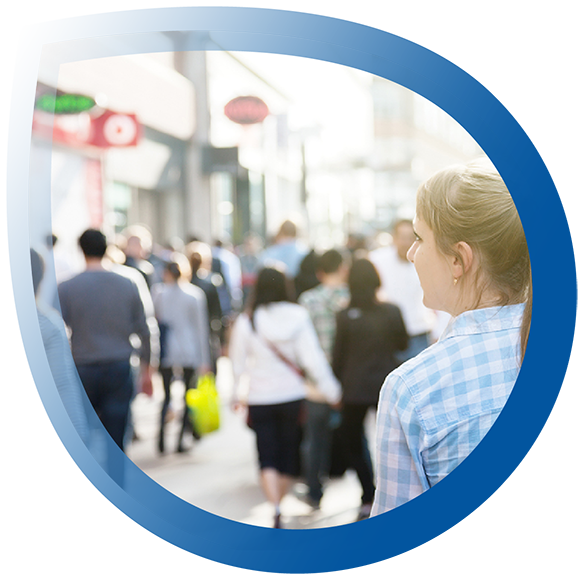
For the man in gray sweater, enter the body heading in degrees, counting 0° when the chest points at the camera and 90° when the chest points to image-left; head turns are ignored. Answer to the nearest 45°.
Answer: approximately 180°

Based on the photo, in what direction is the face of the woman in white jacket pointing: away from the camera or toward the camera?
away from the camera

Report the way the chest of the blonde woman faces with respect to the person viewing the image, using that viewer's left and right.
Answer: facing away from the viewer and to the left of the viewer

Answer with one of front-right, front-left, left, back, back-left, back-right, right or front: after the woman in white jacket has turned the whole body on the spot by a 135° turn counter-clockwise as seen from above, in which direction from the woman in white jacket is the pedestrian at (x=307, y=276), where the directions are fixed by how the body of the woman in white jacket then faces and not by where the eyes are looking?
back-right

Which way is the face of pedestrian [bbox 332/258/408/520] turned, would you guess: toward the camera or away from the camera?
away from the camera

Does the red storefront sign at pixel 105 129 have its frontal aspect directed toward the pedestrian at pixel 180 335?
yes

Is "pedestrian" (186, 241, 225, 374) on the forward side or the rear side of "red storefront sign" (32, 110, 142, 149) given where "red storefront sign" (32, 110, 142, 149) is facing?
on the forward side

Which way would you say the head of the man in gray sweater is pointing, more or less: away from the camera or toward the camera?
away from the camera

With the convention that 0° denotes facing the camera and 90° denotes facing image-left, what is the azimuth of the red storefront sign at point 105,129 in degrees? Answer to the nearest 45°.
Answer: approximately 0°

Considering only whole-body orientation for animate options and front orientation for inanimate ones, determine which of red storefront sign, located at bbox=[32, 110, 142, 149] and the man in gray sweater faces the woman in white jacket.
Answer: the red storefront sign

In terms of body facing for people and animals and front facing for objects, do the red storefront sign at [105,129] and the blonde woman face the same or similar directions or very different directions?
very different directions

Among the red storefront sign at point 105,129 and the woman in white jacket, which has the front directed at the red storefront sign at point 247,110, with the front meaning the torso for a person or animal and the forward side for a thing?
the woman in white jacket

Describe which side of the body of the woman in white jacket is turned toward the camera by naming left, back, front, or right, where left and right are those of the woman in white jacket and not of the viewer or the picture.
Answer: back

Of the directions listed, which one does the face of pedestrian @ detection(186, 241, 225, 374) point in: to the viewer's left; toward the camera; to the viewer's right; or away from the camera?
away from the camera

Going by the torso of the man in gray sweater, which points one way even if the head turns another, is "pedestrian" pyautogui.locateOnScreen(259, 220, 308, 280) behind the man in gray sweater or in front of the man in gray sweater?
in front

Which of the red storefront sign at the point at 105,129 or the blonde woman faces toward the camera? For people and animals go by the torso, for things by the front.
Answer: the red storefront sign

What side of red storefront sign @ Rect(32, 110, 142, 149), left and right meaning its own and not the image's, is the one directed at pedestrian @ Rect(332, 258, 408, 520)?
front
